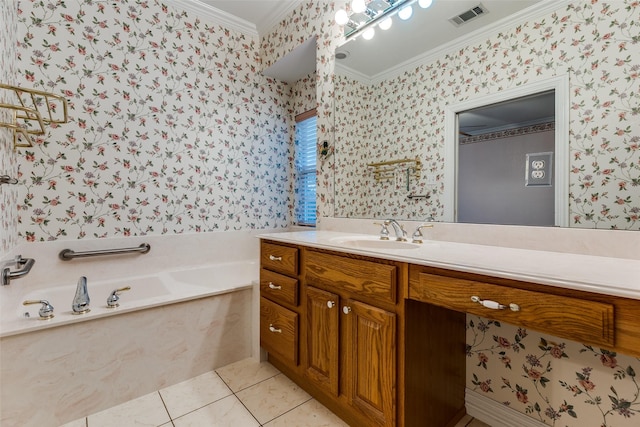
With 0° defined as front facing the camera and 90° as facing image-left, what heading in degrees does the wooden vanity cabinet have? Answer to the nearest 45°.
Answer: approximately 45°

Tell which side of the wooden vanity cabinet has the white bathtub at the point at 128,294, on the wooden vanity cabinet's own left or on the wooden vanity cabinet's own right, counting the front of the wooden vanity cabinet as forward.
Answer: on the wooden vanity cabinet's own right

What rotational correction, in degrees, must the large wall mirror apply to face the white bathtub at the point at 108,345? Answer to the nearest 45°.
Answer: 0° — it already faces it

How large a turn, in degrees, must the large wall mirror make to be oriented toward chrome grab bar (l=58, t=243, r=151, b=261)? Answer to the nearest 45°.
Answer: approximately 45° to its right

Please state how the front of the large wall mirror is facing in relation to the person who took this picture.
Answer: facing the viewer and to the left of the viewer
